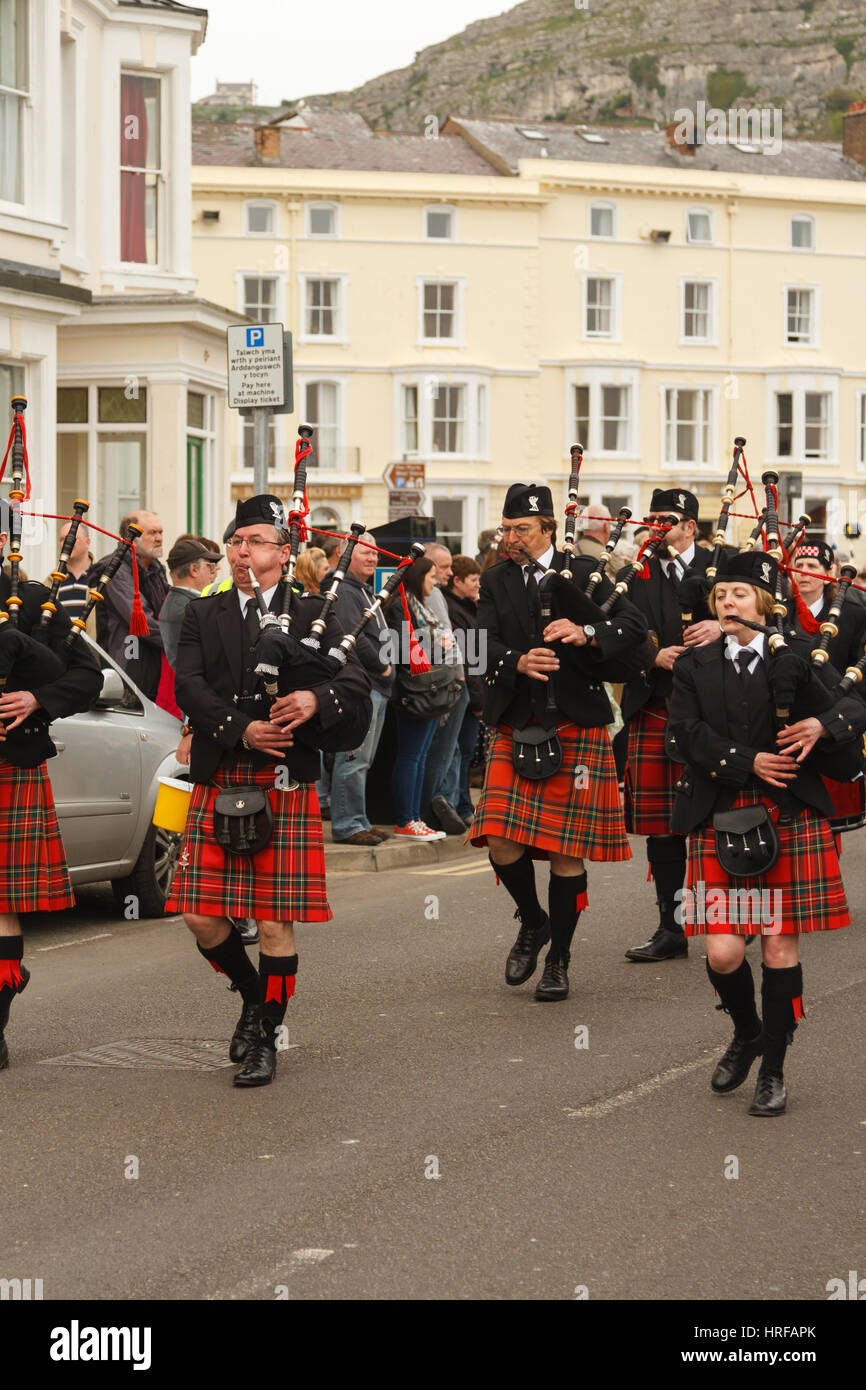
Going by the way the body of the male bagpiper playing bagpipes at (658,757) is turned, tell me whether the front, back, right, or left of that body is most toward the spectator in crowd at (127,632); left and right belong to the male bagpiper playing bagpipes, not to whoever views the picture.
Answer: right

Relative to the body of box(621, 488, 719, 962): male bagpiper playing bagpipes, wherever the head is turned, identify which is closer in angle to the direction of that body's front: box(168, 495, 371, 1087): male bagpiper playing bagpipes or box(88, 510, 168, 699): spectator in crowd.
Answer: the male bagpiper playing bagpipes

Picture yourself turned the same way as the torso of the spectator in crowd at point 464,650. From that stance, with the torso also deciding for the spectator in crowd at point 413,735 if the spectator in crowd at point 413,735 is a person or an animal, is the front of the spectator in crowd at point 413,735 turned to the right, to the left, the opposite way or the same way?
the same way

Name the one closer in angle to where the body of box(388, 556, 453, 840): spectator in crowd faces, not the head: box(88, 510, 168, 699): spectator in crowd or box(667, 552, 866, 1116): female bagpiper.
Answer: the female bagpiper

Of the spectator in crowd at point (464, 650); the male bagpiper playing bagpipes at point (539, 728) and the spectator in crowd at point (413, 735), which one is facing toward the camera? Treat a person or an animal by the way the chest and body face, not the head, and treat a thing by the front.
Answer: the male bagpiper playing bagpipes

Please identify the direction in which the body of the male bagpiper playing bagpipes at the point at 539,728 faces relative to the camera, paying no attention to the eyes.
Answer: toward the camera
